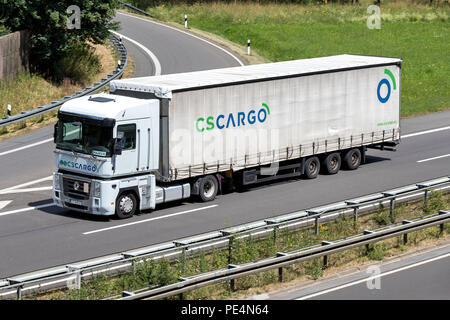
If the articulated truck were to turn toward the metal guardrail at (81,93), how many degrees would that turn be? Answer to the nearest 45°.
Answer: approximately 90° to its right

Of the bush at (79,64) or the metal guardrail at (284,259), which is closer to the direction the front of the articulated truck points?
the metal guardrail

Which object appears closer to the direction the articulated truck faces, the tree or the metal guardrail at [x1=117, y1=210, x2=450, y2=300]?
the metal guardrail

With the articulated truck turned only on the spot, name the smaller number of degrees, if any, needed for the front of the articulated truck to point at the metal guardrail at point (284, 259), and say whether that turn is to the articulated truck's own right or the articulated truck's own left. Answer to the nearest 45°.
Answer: approximately 45° to the articulated truck's own left

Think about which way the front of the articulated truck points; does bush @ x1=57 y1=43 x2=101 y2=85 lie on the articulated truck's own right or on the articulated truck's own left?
on the articulated truck's own right

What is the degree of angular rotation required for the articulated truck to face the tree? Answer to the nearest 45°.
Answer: approximately 90° to its right

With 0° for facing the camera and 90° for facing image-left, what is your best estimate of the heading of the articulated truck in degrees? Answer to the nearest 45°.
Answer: approximately 45°
